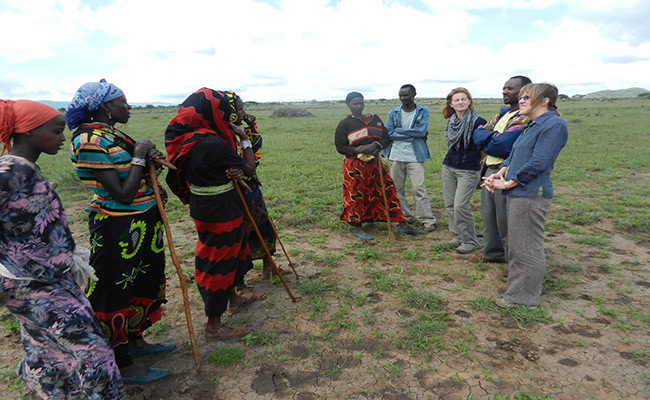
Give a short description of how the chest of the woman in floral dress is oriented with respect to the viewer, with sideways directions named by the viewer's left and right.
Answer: facing to the right of the viewer

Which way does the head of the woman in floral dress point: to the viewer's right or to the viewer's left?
to the viewer's right

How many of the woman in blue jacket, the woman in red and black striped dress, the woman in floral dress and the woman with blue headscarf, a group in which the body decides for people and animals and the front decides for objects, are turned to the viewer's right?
3

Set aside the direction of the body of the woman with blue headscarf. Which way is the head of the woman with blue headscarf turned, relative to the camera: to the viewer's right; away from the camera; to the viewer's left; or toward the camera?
to the viewer's right

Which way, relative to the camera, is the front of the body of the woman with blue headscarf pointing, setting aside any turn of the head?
to the viewer's right

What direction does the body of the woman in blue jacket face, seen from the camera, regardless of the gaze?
to the viewer's left

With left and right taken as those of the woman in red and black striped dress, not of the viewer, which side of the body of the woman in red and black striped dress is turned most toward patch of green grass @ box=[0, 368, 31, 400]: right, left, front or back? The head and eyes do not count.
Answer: back

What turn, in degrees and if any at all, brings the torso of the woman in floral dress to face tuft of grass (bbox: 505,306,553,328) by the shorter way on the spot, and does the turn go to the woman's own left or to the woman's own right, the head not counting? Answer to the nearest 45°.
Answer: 0° — they already face it

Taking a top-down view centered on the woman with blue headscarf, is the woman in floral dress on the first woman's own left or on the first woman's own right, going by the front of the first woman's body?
on the first woman's own right

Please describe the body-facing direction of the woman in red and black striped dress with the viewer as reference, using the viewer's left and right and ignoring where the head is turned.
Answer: facing to the right of the viewer
